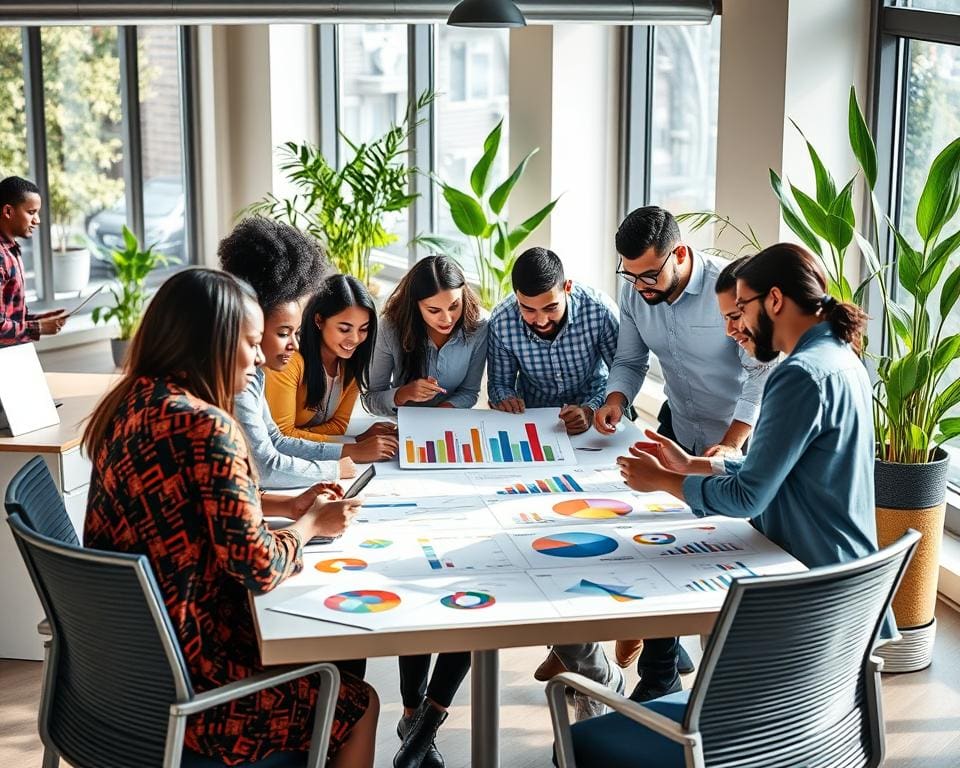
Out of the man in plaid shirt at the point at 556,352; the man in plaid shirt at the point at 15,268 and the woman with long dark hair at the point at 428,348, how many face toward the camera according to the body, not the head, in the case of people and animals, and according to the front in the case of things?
2

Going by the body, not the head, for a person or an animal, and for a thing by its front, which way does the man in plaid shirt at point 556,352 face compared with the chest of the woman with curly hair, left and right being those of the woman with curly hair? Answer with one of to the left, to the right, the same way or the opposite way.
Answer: to the right

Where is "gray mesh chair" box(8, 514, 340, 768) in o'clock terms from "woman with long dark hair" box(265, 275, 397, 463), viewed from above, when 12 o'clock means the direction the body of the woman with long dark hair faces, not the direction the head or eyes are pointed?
The gray mesh chair is roughly at 2 o'clock from the woman with long dark hair.

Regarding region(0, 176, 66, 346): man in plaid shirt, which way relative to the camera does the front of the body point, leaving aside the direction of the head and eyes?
to the viewer's right

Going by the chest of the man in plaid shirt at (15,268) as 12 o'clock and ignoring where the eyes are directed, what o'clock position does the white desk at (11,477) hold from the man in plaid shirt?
The white desk is roughly at 3 o'clock from the man in plaid shirt.
